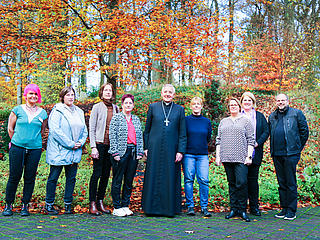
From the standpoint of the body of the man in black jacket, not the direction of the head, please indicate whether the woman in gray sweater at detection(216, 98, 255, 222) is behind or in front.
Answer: in front

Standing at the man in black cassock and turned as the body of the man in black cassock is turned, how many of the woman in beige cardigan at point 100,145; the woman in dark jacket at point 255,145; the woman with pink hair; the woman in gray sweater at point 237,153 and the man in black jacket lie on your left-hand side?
3

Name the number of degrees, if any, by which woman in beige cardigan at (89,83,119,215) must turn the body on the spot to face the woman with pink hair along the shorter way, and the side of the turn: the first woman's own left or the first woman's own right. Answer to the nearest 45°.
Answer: approximately 135° to the first woman's own right

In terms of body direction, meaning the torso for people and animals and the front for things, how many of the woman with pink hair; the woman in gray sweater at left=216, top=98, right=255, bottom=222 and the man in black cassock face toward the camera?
3

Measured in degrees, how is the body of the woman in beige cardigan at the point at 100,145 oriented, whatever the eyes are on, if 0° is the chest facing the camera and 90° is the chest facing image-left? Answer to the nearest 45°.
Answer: approximately 315°

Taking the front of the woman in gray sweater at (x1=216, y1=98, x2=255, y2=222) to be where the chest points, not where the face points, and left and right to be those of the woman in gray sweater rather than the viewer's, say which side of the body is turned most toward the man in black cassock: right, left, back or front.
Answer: right

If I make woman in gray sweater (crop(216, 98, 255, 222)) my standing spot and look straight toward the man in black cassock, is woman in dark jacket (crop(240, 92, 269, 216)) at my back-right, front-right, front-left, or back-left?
back-right

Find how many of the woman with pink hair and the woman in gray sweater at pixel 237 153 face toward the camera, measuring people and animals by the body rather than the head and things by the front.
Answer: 2

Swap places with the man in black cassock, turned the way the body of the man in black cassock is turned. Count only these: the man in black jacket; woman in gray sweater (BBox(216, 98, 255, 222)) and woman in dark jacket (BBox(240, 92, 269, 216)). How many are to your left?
3

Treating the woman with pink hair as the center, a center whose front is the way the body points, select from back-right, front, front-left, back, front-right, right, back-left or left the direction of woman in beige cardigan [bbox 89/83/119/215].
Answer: left

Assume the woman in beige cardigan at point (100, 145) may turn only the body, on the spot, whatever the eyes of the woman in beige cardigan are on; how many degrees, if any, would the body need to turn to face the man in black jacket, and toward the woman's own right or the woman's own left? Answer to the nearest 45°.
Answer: approximately 45° to the woman's own left
